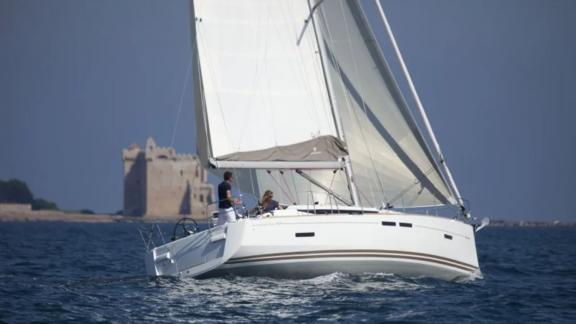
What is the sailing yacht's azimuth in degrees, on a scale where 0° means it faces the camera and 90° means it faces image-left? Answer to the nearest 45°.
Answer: approximately 225°
